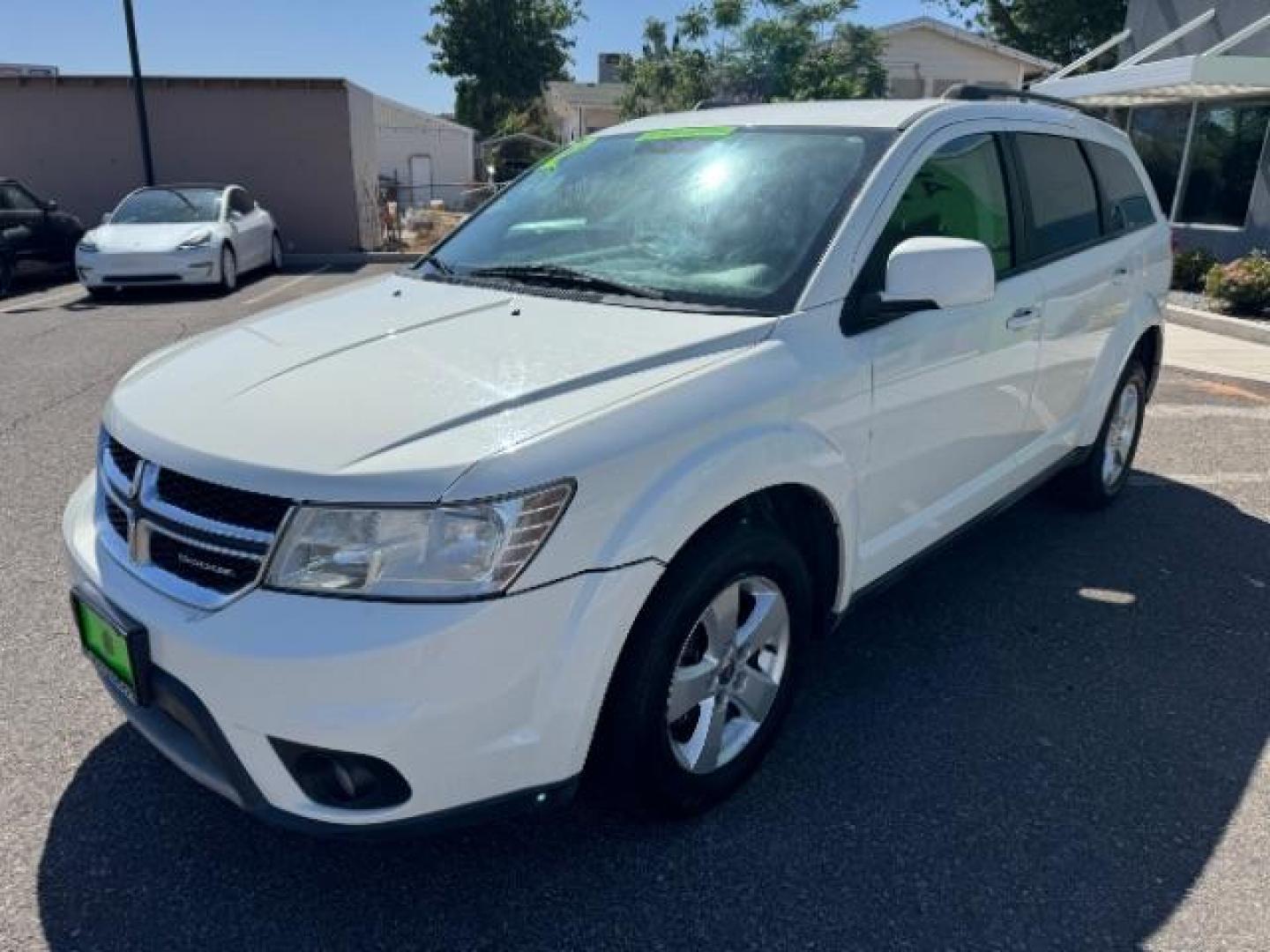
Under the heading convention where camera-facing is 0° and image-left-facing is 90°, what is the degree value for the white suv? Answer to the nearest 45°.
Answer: approximately 45°

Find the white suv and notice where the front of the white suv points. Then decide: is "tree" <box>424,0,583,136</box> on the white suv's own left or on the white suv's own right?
on the white suv's own right

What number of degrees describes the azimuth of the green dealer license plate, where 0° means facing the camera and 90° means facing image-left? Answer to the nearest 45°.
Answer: approximately 45°

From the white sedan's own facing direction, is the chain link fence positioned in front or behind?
behind

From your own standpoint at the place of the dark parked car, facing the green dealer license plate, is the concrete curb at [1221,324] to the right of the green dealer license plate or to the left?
left

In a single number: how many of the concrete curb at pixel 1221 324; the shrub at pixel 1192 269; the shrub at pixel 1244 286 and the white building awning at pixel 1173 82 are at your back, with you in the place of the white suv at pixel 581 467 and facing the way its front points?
4

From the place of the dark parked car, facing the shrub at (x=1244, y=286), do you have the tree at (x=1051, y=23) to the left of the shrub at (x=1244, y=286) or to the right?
left

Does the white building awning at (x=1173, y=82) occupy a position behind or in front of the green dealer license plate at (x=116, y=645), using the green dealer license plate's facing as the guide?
behind

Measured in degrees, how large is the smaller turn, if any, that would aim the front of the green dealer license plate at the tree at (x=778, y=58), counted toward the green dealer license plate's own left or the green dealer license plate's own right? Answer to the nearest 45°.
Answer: approximately 180°

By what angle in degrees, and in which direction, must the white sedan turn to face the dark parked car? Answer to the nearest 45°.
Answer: approximately 90° to its right

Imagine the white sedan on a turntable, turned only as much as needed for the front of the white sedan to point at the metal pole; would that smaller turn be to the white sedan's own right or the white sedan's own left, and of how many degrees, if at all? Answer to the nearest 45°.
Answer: approximately 135° to the white sedan's own right

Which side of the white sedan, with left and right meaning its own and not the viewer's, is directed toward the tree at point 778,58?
back
